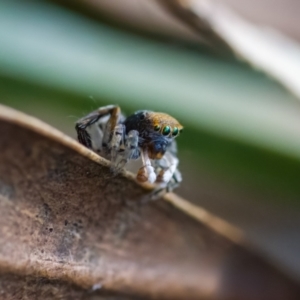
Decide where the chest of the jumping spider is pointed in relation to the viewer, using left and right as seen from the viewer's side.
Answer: facing the viewer and to the right of the viewer
